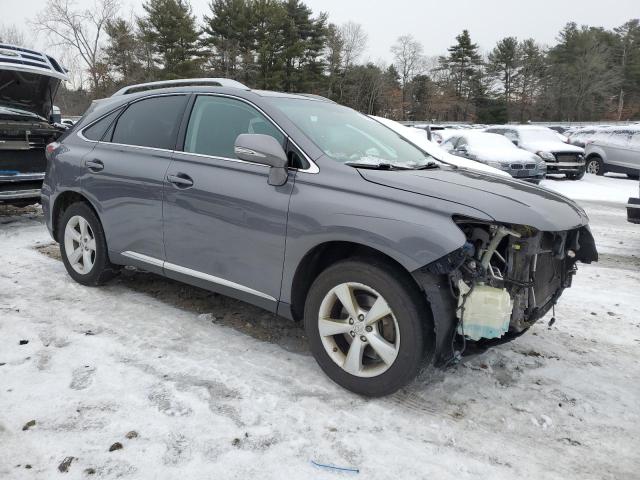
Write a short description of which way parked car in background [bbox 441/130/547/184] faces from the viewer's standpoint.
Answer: facing the viewer and to the right of the viewer

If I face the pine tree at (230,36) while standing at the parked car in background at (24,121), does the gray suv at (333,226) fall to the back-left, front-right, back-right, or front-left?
back-right

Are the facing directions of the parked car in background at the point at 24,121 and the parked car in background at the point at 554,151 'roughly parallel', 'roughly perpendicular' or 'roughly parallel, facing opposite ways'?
roughly parallel

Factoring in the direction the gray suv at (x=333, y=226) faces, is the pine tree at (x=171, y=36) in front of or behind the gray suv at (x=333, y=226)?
behind

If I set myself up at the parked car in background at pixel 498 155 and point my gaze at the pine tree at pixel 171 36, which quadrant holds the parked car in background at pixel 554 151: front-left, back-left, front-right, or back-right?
front-right

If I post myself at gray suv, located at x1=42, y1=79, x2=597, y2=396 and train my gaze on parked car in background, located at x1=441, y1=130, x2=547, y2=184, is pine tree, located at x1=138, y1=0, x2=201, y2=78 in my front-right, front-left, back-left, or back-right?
front-left

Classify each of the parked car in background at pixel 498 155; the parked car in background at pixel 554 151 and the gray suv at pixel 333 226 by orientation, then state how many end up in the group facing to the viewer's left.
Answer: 0
